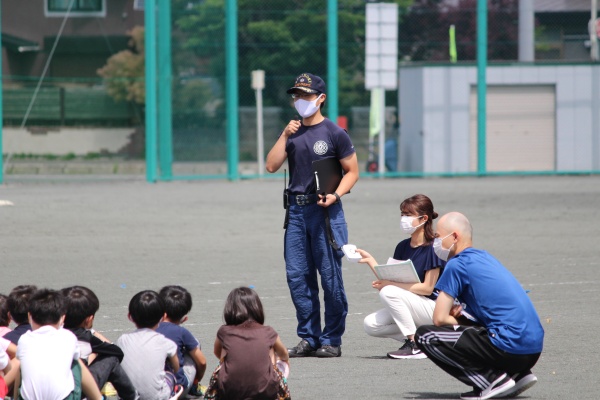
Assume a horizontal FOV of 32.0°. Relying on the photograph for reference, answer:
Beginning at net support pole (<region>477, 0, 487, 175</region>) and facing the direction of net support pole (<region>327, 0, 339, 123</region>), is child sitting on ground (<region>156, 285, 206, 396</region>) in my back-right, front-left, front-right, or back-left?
front-left

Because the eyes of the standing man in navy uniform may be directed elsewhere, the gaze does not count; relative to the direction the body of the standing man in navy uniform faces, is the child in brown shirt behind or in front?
in front

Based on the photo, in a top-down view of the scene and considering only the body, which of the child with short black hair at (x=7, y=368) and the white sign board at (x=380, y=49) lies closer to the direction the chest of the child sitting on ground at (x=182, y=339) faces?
the white sign board

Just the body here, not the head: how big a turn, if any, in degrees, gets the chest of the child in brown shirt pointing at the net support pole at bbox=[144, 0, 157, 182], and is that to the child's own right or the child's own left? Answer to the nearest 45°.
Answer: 0° — they already face it

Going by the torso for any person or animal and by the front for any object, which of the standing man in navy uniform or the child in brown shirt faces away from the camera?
the child in brown shirt

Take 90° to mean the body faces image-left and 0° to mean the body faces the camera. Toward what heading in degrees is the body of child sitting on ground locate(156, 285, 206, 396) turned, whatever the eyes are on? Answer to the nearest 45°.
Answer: approximately 225°

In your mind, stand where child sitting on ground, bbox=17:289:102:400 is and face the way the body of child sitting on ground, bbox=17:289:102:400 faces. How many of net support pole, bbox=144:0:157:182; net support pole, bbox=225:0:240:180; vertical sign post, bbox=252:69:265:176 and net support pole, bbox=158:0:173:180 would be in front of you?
4

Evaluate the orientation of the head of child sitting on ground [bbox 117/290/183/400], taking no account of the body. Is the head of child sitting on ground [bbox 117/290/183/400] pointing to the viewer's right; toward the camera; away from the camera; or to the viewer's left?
away from the camera

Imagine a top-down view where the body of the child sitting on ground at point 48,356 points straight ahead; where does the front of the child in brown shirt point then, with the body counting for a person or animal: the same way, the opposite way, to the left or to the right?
the same way

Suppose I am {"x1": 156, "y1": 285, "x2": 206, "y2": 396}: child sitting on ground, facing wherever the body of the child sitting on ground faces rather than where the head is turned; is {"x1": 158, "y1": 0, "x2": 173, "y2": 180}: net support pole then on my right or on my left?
on my left

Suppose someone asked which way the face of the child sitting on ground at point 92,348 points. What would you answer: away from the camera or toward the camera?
away from the camera

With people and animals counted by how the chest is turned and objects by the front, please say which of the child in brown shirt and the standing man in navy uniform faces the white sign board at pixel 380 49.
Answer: the child in brown shirt

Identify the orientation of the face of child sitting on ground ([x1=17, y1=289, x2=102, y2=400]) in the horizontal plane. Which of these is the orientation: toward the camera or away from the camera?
away from the camera

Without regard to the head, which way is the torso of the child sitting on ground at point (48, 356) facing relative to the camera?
away from the camera

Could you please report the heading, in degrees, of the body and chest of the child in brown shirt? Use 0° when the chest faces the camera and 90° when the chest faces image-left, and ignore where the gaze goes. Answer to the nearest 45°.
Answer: approximately 180°

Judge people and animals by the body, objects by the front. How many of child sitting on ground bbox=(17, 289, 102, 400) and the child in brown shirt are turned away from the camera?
2

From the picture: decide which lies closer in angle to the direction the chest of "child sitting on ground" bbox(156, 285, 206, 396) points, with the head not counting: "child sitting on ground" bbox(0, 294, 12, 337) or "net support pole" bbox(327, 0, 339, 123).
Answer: the net support pole
